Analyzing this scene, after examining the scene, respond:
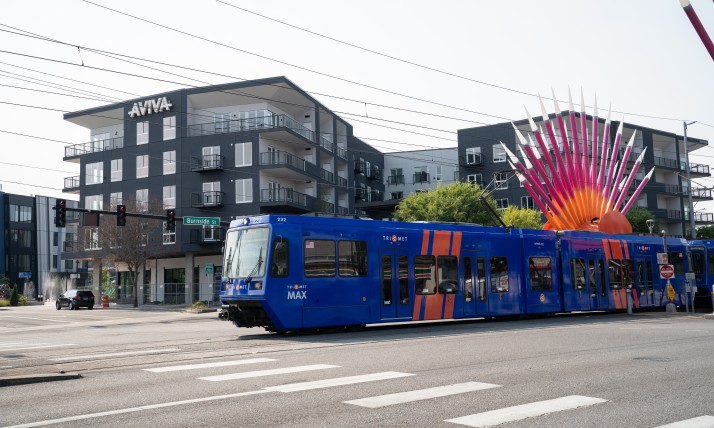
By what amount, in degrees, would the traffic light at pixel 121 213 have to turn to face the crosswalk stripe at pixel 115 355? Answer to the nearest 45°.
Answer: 0° — it already faces it

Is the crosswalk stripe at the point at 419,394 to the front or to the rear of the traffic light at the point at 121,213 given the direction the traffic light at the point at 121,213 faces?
to the front

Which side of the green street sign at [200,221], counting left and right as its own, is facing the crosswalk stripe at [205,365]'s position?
front

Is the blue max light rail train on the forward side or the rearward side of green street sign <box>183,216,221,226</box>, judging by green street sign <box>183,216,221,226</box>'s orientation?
on the forward side

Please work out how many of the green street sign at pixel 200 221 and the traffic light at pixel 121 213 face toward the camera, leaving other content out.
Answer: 2

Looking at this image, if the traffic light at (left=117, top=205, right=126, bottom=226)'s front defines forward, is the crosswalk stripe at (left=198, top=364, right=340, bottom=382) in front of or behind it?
in front

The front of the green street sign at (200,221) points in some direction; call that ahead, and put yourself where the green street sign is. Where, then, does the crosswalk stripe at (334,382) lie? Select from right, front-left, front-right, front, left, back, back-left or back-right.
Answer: front

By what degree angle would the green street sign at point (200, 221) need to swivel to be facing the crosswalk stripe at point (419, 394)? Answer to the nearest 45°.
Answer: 0° — it already faces it

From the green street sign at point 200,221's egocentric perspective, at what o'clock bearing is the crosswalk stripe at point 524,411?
The crosswalk stripe is roughly at 12 o'clock from the green street sign.

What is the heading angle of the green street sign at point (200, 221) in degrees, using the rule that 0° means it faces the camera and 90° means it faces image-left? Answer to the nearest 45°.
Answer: approximately 0°

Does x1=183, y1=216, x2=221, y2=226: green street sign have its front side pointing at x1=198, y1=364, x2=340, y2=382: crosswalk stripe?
yes

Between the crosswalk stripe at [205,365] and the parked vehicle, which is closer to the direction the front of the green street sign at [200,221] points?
the crosswalk stripe

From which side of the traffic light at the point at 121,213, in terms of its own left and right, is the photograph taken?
front
